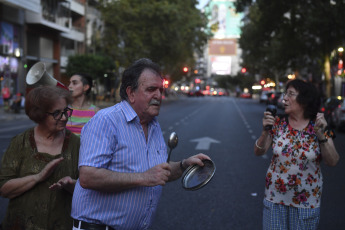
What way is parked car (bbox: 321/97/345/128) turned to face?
away from the camera

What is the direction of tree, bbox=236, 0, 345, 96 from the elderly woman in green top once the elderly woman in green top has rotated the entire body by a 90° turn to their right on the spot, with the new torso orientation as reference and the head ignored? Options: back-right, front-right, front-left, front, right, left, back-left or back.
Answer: back

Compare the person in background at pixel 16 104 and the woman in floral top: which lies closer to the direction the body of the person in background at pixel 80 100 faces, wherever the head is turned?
the woman in floral top

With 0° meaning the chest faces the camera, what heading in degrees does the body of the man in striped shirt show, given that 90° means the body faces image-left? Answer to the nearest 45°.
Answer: approximately 315°

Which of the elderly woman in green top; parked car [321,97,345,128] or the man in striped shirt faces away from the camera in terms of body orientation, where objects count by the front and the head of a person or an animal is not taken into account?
the parked car

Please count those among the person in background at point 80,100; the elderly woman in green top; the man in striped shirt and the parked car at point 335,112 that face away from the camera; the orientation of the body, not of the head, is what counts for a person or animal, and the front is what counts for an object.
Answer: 1

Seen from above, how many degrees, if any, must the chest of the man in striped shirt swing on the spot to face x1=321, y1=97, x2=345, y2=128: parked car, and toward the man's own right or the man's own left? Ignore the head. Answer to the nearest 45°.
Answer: approximately 90° to the man's own left

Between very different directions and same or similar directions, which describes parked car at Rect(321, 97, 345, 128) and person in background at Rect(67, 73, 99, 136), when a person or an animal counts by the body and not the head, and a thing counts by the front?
very different directions

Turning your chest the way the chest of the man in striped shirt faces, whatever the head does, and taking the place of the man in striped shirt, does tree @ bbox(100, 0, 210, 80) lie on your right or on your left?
on your left

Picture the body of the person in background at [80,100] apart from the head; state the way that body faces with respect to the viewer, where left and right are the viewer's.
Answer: facing the viewer and to the left of the viewer

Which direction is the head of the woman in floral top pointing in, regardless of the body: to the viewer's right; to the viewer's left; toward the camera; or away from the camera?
to the viewer's left

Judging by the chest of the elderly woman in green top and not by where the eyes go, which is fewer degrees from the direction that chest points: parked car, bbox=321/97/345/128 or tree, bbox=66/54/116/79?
the parked car

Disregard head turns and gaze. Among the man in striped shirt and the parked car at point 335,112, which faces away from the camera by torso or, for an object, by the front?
the parked car

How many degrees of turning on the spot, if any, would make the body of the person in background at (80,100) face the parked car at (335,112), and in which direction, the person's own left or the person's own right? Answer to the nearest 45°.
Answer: approximately 180°
